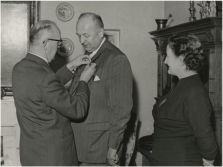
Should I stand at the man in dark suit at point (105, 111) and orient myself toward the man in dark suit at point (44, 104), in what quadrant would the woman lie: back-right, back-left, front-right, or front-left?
back-left

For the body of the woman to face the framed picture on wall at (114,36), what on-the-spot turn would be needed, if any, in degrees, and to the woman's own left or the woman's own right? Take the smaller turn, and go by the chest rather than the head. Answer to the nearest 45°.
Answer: approximately 45° to the woman's own right

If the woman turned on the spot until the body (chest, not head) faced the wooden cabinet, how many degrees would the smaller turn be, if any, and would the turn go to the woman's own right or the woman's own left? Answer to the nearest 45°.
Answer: approximately 90° to the woman's own right

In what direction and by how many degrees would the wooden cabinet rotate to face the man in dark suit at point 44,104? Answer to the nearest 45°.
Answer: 0° — it already faces them

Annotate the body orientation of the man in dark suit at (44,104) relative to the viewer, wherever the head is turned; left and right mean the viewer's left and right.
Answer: facing away from the viewer and to the right of the viewer

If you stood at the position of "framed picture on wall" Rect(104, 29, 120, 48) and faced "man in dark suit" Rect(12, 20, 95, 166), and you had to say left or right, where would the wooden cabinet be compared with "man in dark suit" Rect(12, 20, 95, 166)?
left

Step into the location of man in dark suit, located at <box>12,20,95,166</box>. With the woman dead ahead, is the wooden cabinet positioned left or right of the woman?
left

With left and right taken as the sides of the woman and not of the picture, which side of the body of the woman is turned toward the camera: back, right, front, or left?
left

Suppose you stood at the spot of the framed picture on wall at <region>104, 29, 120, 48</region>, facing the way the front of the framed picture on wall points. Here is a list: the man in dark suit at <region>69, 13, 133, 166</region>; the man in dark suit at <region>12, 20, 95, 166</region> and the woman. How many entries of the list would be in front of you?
3

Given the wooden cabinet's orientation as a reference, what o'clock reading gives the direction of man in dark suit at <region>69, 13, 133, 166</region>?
The man in dark suit is roughly at 12 o'clock from the wooden cabinet.

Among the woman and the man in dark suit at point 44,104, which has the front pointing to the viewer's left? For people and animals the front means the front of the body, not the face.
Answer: the woman

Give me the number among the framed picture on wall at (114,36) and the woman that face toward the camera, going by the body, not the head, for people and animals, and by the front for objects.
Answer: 1

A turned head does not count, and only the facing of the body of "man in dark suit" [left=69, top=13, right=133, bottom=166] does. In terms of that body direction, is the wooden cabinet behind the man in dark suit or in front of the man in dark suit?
behind

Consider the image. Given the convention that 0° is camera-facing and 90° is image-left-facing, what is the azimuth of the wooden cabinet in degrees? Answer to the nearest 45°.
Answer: approximately 45°

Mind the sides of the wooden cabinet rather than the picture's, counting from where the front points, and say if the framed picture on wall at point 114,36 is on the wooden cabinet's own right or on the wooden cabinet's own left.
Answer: on the wooden cabinet's own right

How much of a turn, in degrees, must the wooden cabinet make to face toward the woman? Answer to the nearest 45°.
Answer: approximately 45° to its left
